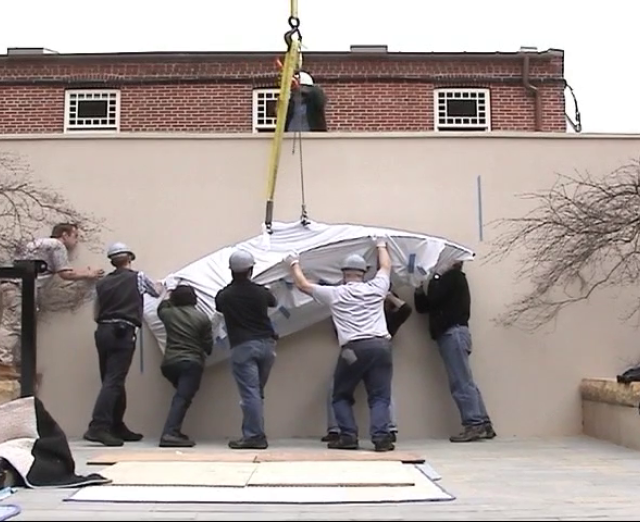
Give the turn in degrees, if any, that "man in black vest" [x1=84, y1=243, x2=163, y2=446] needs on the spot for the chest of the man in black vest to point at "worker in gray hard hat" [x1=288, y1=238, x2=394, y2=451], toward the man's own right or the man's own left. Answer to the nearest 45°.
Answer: approximately 90° to the man's own right

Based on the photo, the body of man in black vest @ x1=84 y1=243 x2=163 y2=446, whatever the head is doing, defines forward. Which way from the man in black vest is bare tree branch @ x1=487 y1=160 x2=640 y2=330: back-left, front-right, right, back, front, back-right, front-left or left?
front-right

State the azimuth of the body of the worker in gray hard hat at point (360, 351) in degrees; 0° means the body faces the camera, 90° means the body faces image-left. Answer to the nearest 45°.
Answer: approximately 180°

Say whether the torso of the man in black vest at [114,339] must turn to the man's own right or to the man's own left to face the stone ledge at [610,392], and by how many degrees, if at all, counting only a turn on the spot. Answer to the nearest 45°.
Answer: approximately 45° to the man's own right

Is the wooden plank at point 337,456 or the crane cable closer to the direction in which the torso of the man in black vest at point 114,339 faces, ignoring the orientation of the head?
the crane cable

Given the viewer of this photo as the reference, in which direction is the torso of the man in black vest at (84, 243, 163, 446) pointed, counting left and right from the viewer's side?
facing away from the viewer and to the right of the viewer

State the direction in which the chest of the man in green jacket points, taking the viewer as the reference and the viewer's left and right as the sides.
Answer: facing away from the viewer and to the right of the viewer

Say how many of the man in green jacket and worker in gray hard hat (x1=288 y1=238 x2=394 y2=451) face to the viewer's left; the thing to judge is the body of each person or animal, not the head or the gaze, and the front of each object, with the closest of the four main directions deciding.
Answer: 0

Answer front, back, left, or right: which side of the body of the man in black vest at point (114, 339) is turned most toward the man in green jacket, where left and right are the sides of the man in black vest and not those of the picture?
right
